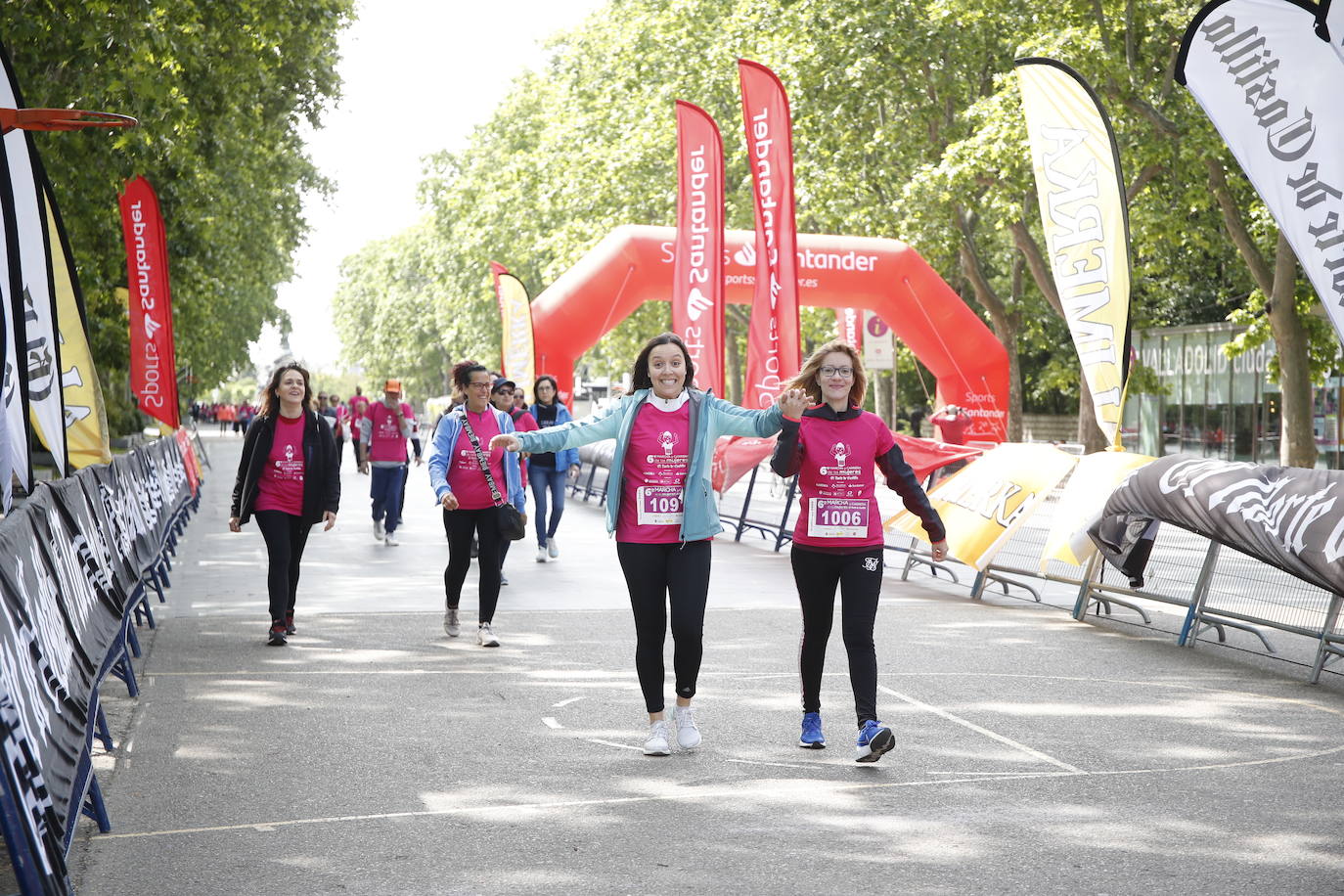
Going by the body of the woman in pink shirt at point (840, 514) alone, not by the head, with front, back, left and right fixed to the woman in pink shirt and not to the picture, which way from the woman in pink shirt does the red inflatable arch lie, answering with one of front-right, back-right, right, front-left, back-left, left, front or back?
back

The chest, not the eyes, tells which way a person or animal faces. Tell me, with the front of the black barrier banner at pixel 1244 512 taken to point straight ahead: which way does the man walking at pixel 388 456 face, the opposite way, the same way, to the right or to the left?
to the left

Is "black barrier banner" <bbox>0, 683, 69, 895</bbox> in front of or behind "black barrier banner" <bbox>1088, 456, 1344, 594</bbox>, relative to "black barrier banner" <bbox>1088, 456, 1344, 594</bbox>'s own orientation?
in front

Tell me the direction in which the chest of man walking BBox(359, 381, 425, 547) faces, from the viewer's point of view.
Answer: toward the camera

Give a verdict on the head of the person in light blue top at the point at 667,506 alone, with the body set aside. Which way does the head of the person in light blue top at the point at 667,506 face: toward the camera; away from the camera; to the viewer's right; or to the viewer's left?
toward the camera

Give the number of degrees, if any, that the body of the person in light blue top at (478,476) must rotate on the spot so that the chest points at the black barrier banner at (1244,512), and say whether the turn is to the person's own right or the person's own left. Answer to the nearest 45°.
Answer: approximately 90° to the person's own left

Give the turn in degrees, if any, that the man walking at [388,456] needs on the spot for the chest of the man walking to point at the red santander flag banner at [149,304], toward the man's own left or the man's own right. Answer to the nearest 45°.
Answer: approximately 135° to the man's own right

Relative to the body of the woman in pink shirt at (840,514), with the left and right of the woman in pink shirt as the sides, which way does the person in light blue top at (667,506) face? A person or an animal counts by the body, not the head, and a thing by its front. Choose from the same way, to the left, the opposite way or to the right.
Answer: the same way

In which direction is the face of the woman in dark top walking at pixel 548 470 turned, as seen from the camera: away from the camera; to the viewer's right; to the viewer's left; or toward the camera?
toward the camera

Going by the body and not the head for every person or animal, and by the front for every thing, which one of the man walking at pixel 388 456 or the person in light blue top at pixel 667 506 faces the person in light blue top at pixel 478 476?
the man walking

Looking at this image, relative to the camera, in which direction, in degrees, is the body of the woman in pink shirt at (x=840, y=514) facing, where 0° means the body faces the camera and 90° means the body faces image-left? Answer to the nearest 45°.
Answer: approximately 0°

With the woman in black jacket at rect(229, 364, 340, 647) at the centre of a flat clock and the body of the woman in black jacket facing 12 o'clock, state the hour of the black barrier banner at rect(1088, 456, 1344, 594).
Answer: The black barrier banner is roughly at 10 o'clock from the woman in black jacket.

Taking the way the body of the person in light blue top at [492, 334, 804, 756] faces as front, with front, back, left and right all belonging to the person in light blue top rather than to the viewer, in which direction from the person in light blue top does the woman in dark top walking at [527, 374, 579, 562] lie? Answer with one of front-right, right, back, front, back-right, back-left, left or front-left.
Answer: back

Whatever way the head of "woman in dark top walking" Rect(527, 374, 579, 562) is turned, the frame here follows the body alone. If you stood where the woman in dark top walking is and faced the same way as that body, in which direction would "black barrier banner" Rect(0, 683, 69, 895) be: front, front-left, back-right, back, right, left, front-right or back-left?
front

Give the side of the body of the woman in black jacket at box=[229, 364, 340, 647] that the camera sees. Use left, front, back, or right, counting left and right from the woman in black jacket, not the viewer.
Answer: front

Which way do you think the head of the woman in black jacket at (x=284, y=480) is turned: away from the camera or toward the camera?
toward the camera

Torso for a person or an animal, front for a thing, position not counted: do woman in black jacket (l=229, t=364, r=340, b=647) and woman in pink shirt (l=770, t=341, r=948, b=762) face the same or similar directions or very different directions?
same or similar directions

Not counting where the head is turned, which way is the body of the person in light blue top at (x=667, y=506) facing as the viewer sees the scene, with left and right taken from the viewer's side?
facing the viewer

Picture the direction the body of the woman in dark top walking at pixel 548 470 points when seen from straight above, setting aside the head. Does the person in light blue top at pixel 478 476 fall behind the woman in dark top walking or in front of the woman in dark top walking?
in front
